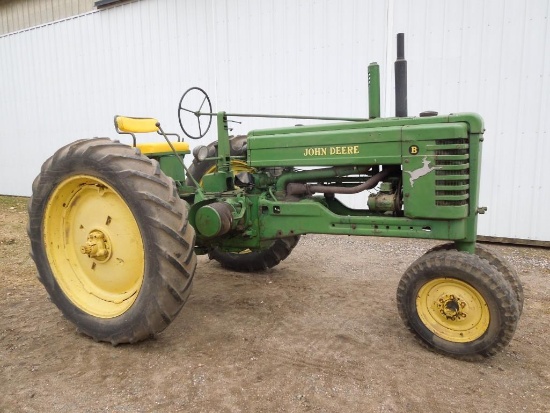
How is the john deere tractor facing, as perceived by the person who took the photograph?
facing the viewer and to the right of the viewer
